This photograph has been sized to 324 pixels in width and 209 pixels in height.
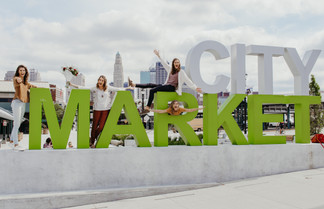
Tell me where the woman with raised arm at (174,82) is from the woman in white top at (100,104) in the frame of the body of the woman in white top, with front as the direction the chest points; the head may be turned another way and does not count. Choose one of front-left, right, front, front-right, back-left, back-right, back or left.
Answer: left

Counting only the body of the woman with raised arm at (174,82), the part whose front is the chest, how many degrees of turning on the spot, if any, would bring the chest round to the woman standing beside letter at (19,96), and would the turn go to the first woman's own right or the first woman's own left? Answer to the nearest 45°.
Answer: approximately 45° to the first woman's own right

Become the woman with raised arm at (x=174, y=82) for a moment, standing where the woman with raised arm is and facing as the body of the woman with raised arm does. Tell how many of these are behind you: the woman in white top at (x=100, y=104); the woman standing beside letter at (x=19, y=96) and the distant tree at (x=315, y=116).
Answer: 1

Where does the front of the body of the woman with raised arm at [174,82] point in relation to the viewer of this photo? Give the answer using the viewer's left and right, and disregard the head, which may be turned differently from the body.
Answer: facing the viewer and to the left of the viewer

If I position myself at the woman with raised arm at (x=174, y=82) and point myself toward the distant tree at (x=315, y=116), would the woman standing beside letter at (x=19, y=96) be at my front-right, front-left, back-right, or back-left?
back-left

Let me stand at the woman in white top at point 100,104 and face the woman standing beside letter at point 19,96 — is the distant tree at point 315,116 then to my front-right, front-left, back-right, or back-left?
back-right

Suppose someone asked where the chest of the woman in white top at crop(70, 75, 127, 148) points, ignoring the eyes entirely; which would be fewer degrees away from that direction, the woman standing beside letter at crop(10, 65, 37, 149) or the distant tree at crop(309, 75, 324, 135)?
the woman standing beside letter

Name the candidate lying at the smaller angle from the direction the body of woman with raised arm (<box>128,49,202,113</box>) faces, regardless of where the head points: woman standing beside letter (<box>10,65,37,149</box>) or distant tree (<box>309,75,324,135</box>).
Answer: the woman standing beside letter

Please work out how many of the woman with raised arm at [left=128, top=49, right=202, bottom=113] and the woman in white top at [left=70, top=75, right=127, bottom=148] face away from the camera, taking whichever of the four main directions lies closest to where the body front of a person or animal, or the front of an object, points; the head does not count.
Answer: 0

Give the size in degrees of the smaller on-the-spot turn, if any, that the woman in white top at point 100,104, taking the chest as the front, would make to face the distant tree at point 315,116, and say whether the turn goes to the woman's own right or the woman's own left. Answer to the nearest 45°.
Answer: approximately 135° to the woman's own left

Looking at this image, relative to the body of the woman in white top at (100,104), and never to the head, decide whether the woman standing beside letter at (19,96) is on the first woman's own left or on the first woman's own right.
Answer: on the first woman's own right

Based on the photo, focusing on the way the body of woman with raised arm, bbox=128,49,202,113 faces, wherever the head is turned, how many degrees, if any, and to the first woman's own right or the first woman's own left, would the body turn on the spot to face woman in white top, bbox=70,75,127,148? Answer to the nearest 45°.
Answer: approximately 45° to the first woman's own right

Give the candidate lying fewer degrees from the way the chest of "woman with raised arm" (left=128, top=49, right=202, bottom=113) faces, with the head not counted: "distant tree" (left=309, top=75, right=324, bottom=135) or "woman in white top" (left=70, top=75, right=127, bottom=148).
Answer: the woman in white top

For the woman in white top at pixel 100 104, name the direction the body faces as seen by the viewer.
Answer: toward the camera
